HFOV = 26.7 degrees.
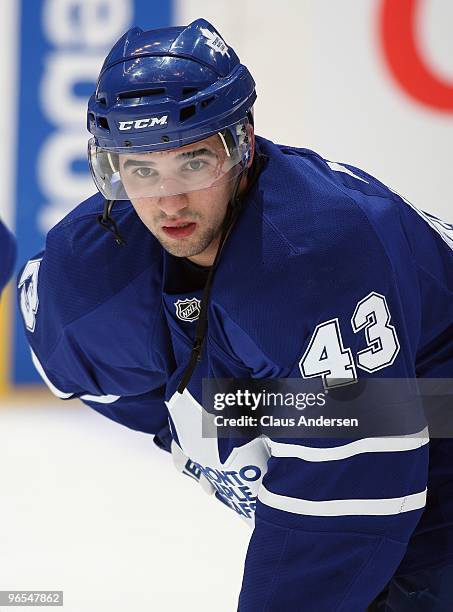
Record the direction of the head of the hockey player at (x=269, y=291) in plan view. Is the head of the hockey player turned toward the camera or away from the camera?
toward the camera
